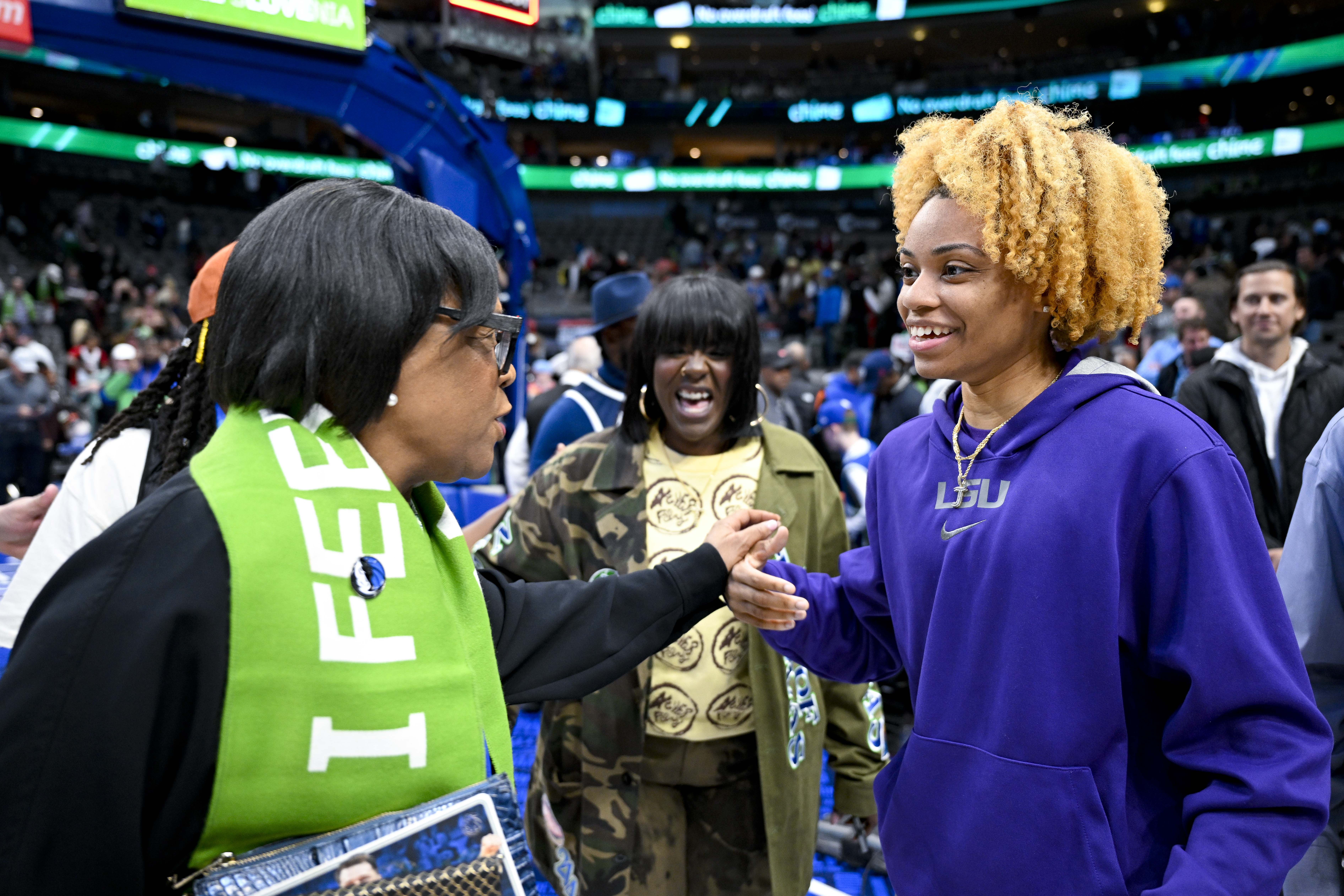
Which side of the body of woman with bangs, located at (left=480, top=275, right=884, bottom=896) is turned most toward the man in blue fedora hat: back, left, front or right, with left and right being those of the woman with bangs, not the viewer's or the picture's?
back

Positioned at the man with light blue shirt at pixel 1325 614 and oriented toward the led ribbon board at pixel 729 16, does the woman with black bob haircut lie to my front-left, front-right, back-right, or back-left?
back-left

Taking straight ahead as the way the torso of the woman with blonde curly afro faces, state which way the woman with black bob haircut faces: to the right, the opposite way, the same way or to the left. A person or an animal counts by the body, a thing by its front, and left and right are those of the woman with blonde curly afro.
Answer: the opposite way

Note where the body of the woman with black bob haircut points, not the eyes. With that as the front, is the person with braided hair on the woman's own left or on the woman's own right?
on the woman's own left

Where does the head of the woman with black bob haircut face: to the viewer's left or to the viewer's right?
to the viewer's right

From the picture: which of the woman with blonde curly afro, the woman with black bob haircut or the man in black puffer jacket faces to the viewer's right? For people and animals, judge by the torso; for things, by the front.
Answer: the woman with black bob haircut

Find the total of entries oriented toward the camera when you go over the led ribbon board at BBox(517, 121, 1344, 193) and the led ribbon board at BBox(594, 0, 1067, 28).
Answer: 2

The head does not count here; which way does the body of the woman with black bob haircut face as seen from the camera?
to the viewer's right

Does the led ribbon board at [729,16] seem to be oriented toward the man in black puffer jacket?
yes
